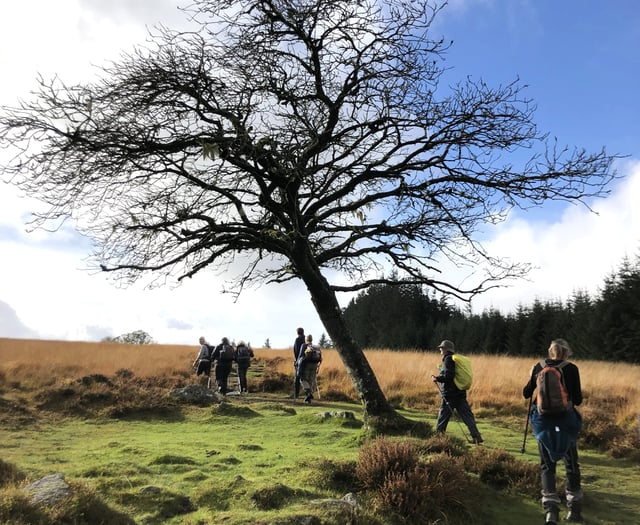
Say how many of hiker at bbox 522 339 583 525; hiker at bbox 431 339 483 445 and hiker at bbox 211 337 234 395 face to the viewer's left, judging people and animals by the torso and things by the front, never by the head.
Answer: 1

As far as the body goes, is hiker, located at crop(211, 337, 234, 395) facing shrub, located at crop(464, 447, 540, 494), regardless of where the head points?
no

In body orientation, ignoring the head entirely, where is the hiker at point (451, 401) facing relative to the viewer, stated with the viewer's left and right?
facing to the left of the viewer

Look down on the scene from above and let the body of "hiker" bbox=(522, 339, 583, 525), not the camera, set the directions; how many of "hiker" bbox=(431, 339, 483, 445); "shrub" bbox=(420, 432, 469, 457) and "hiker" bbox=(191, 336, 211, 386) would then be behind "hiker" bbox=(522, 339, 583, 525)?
0

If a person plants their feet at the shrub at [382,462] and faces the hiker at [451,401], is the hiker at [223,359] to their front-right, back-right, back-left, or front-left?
front-left

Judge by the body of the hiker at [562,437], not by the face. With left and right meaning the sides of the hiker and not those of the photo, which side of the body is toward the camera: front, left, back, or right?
back

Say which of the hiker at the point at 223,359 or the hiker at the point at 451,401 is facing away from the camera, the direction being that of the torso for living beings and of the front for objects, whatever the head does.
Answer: the hiker at the point at 223,359

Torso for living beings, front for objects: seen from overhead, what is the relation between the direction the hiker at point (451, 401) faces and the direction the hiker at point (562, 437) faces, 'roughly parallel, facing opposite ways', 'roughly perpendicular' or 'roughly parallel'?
roughly perpendicular

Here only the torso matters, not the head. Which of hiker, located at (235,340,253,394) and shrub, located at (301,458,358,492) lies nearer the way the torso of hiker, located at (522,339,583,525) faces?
the hiker

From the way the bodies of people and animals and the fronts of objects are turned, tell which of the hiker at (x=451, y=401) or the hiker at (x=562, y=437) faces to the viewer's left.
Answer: the hiker at (x=451, y=401)

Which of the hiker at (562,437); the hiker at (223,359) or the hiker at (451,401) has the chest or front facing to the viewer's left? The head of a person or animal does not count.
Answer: the hiker at (451,401)

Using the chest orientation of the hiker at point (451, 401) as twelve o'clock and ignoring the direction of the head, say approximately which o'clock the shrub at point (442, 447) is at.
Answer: The shrub is roughly at 9 o'clock from the hiker.

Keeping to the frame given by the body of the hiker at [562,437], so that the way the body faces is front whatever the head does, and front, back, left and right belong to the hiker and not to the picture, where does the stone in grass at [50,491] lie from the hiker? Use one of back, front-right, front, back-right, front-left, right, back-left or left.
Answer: back-left

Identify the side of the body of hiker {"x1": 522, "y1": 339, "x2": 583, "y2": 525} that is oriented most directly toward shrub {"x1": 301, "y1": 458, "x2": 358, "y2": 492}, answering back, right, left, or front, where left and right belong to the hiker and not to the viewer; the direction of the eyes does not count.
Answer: left

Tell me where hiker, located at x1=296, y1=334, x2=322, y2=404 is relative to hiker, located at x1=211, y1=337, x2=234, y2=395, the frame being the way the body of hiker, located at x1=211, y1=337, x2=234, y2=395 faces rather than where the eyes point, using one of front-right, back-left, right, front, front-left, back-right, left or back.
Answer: back-right

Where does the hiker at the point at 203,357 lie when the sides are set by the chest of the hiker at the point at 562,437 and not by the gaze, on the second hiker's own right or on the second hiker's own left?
on the second hiker's own left

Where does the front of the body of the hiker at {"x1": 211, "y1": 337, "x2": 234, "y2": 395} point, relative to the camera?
away from the camera

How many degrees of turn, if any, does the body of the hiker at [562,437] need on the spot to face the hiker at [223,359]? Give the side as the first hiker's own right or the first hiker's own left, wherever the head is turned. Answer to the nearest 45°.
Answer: approximately 45° to the first hiker's own left

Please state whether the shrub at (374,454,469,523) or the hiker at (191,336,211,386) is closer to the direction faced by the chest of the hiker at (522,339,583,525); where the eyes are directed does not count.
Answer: the hiker
